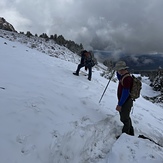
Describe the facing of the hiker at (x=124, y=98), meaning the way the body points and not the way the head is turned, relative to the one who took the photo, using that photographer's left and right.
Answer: facing to the left of the viewer
